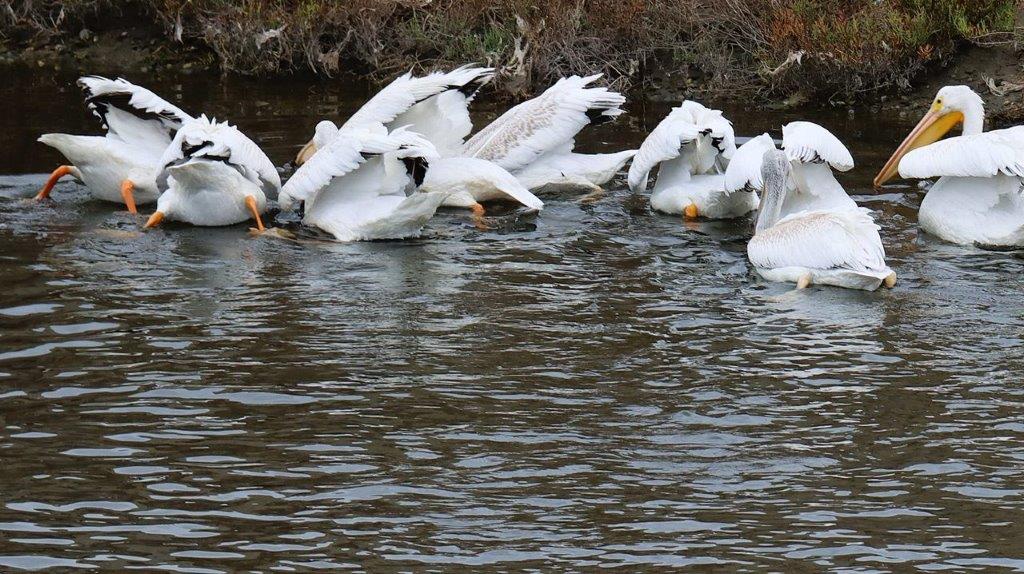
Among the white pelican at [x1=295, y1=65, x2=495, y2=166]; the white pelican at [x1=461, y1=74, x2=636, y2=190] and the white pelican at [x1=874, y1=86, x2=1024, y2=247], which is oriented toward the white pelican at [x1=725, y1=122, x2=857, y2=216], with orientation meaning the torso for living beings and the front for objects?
the white pelican at [x1=874, y1=86, x2=1024, y2=247]

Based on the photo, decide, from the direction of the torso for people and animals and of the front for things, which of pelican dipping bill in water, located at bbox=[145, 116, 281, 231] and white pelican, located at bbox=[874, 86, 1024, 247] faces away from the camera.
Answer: the pelican dipping bill in water

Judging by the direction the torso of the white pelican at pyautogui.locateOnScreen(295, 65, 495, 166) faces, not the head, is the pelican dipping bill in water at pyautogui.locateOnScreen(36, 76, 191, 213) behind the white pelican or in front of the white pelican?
in front

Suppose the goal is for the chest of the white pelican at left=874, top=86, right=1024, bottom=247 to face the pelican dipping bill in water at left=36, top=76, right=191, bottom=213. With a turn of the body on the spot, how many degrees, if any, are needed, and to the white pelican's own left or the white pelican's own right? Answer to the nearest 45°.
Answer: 0° — it already faces it

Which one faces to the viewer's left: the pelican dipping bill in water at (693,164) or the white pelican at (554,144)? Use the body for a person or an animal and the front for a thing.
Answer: the white pelican

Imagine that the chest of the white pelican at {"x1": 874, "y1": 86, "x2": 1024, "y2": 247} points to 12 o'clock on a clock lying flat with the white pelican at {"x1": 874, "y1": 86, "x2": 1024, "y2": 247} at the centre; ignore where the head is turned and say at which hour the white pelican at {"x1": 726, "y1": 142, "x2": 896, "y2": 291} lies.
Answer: the white pelican at {"x1": 726, "y1": 142, "x2": 896, "y2": 291} is roughly at 10 o'clock from the white pelican at {"x1": 874, "y1": 86, "x2": 1024, "y2": 247}.

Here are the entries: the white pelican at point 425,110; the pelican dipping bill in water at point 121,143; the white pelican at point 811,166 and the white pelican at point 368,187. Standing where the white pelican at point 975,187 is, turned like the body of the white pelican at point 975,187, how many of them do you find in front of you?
4

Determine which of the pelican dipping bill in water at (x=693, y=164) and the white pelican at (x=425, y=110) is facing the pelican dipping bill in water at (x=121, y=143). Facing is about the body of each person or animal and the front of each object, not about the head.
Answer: the white pelican

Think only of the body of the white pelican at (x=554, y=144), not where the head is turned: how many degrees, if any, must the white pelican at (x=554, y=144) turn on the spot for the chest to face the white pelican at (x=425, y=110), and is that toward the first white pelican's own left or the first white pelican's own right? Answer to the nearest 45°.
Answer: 0° — it already faces it

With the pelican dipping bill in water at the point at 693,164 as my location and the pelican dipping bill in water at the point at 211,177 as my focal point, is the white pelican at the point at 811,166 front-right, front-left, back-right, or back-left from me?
back-left

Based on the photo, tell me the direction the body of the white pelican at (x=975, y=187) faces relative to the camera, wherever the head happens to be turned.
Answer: to the viewer's left
